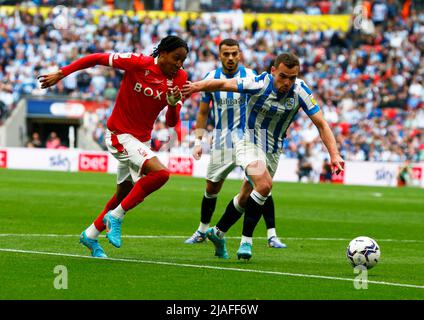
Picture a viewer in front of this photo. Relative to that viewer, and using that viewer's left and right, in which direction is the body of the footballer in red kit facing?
facing the viewer and to the right of the viewer

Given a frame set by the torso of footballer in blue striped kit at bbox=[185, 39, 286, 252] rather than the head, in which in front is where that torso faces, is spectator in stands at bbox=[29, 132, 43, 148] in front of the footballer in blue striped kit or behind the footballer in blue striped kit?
behind

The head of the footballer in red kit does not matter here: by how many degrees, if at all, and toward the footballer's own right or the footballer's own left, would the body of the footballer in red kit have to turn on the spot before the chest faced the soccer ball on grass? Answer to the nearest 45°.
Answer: approximately 45° to the footballer's own left

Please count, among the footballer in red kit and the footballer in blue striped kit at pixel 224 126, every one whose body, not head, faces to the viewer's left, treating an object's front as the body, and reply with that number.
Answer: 0

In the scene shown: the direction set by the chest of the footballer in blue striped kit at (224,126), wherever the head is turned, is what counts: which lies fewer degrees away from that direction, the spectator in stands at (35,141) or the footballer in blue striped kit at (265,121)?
the footballer in blue striped kit

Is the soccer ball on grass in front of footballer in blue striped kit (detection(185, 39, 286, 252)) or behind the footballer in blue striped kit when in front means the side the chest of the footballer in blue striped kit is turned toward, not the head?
in front

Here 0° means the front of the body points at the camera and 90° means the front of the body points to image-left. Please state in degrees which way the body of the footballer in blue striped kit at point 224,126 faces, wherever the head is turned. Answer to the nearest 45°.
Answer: approximately 0°

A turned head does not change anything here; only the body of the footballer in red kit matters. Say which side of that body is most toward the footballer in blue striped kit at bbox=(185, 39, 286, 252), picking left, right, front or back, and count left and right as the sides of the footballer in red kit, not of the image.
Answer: left

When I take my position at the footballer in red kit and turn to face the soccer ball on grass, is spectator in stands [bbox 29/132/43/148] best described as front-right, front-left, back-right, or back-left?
back-left

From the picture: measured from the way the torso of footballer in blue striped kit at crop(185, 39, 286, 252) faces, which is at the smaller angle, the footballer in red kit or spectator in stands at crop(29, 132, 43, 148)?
the footballer in red kit
